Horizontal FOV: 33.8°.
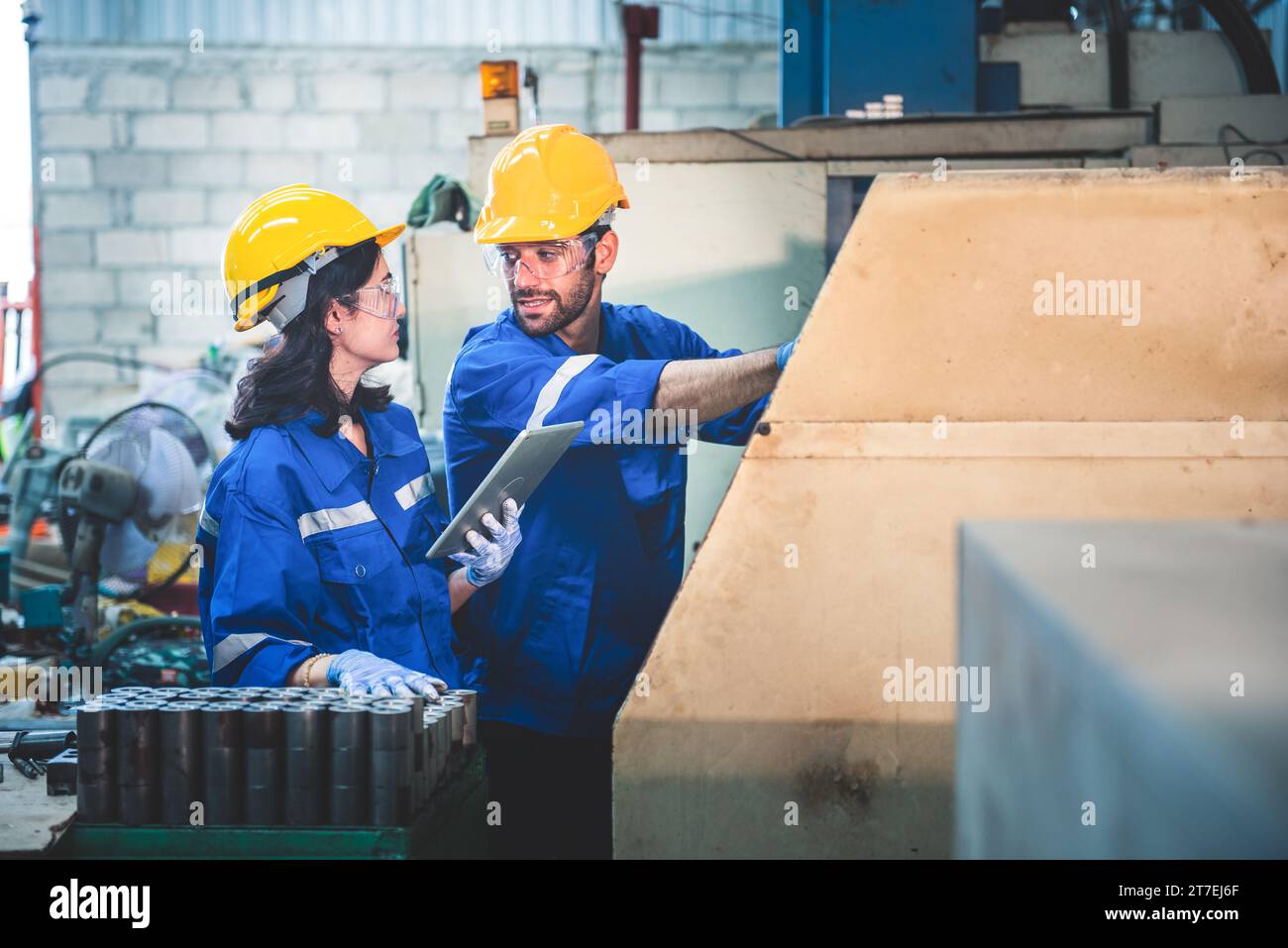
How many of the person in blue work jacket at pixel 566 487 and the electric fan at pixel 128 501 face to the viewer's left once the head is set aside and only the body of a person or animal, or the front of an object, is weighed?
0

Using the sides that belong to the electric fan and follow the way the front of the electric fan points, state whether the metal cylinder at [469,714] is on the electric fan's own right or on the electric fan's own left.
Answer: on the electric fan's own right

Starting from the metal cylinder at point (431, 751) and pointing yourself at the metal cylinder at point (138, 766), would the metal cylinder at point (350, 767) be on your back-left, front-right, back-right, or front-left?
front-left

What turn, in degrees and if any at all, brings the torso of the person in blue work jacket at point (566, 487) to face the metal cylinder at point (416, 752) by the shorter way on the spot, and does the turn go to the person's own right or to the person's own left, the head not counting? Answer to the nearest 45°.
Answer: approximately 45° to the person's own right

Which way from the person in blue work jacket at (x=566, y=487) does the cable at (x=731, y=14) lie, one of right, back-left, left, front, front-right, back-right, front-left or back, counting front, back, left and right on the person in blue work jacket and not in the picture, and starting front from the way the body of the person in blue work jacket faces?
back-left

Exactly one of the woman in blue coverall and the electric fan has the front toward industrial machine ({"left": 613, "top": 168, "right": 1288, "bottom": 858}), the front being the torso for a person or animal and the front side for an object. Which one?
the woman in blue coverall

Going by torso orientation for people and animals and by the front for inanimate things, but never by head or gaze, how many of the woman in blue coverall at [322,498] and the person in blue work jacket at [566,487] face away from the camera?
0

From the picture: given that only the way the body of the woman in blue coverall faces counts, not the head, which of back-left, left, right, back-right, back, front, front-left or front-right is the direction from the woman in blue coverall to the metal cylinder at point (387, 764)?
front-right

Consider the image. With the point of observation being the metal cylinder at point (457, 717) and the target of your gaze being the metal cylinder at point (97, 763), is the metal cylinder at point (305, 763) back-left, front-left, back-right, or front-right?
front-left

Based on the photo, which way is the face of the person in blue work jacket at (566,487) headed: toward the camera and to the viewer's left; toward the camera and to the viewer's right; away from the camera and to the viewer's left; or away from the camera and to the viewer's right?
toward the camera and to the viewer's left

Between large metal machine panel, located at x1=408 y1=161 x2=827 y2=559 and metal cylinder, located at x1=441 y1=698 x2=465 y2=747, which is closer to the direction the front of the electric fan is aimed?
the large metal machine panel

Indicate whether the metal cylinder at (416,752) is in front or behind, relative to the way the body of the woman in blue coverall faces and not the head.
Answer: in front

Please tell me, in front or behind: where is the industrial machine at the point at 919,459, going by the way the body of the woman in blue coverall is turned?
in front

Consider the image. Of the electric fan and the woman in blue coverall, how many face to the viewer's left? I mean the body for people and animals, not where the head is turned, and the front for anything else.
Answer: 0

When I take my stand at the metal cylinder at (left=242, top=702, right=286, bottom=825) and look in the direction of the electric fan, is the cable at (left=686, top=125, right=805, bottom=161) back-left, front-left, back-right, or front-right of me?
front-right

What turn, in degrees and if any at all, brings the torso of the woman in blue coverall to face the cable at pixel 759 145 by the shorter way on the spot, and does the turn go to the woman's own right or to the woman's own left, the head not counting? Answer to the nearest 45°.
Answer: approximately 90° to the woman's own left
